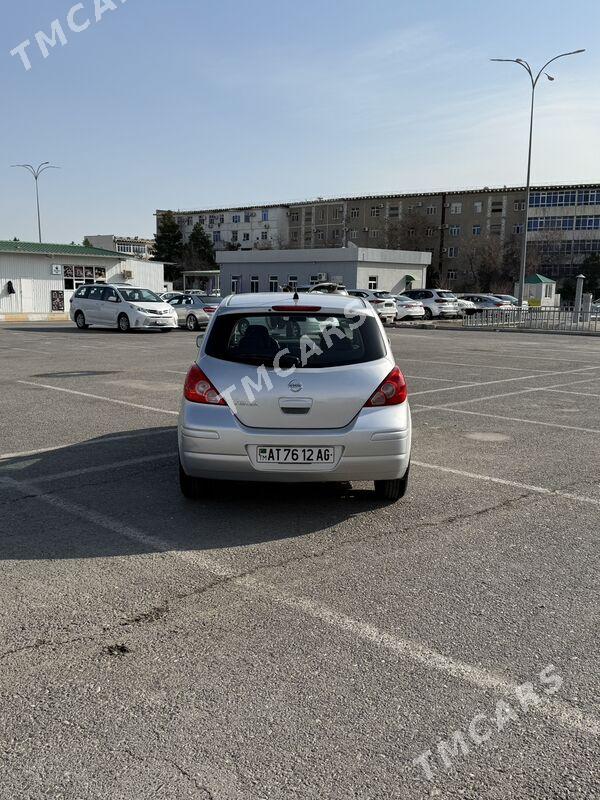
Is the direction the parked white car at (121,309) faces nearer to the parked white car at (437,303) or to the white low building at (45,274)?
the parked white car

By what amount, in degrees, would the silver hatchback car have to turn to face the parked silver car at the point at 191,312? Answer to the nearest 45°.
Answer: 0° — it already faces it

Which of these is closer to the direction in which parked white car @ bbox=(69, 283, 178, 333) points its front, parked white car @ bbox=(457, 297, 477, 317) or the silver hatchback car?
the silver hatchback car

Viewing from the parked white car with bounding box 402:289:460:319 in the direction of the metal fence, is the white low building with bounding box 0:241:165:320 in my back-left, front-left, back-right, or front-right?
back-right

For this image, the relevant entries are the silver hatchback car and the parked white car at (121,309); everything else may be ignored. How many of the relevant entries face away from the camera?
1

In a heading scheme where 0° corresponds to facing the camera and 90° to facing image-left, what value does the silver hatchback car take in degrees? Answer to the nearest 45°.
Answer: approximately 180°

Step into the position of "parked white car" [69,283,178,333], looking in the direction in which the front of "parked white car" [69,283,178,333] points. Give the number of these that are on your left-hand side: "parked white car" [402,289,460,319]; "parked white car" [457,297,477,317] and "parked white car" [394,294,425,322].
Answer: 3

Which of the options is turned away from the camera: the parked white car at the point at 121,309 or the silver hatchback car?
the silver hatchback car

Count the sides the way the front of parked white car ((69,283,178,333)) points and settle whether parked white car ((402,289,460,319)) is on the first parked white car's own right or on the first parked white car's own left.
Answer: on the first parked white car's own left

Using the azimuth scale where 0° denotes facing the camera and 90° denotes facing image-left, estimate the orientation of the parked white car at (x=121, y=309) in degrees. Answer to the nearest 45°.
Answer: approximately 315°

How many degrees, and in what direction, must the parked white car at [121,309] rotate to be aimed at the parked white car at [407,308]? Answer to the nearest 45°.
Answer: approximately 90° to its left

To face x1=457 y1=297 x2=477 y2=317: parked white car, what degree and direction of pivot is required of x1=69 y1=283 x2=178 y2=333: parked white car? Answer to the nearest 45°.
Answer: approximately 90° to its left

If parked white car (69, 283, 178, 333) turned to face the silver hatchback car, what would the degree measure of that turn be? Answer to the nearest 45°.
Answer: approximately 45° to its right

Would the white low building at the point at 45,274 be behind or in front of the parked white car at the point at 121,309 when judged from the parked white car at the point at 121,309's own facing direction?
behind

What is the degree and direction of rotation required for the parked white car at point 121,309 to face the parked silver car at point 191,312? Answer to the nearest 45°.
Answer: approximately 90° to its left

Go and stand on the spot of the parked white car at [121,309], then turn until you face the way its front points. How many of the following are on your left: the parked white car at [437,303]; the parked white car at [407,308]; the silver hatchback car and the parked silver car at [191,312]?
3
